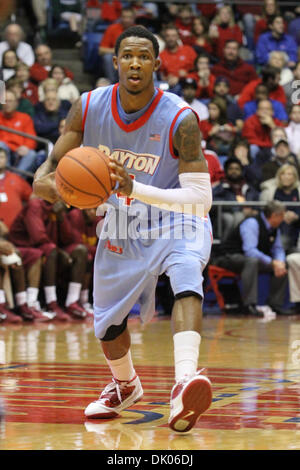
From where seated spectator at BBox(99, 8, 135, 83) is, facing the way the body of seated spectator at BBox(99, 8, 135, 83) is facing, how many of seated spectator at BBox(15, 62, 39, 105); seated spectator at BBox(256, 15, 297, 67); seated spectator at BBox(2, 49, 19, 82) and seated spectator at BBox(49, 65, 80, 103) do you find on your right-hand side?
3

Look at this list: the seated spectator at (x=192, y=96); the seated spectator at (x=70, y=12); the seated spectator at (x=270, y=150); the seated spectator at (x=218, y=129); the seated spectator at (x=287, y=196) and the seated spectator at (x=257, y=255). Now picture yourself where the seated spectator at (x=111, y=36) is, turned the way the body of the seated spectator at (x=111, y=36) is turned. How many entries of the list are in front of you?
5

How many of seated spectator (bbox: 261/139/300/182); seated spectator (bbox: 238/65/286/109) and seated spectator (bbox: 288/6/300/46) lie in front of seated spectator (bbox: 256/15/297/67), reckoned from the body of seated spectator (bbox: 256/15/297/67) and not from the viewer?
2

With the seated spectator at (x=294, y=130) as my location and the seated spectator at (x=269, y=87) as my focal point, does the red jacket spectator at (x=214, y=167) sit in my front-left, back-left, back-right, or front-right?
back-left

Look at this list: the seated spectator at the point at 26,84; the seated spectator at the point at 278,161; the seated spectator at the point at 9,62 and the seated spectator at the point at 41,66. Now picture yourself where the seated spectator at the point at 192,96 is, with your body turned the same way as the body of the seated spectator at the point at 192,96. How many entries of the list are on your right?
3

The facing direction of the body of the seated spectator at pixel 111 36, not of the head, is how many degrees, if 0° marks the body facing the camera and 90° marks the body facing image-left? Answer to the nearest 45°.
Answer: approximately 315°

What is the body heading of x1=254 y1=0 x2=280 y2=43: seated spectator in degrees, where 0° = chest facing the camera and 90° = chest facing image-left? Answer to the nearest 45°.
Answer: approximately 0°

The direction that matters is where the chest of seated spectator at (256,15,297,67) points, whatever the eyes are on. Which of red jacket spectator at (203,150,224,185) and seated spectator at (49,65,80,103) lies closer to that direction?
the red jacket spectator

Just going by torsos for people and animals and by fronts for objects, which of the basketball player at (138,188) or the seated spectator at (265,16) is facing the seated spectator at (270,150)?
the seated spectator at (265,16)

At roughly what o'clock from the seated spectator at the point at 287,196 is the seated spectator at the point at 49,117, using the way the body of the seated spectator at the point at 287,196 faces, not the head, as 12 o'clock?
the seated spectator at the point at 49,117 is roughly at 3 o'clock from the seated spectator at the point at 287,196.

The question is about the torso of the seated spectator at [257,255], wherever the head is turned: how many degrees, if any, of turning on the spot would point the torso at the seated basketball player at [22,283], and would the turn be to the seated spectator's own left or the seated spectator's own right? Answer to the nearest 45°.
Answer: approximately 90° to the seated spectator's own right

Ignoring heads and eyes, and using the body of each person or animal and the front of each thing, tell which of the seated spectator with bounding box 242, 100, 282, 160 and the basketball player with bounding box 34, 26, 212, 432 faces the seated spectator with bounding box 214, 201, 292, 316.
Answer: the seated spectator with bounding box 242, 100, 282, 160
